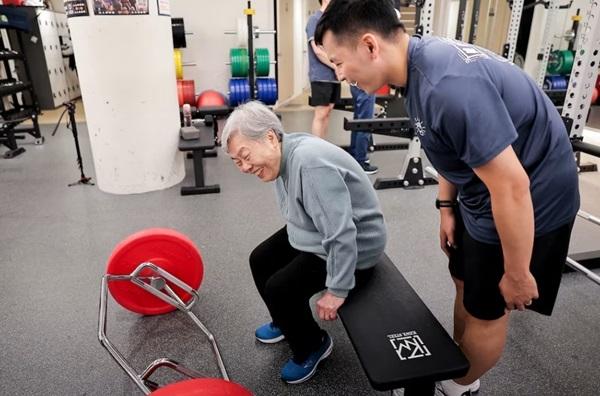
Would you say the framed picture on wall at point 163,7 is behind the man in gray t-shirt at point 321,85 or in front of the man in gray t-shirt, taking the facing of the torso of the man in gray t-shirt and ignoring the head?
behind

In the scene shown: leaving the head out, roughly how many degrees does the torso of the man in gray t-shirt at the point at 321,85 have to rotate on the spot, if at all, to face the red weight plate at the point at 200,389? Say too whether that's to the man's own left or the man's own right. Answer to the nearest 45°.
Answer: approximately 90° to the man's own right

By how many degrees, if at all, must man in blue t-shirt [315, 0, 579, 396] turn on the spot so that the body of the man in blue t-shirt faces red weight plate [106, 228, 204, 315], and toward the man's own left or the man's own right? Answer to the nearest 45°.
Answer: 0° — they already face it

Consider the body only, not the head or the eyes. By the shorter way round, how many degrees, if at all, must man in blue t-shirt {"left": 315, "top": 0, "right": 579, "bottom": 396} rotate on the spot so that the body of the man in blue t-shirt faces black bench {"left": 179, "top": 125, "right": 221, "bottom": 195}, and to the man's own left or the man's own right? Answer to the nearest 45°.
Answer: approximately 45° to the man's own right

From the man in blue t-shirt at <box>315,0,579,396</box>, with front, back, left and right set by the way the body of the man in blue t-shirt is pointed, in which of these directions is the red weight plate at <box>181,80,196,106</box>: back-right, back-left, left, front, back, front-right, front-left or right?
front-right

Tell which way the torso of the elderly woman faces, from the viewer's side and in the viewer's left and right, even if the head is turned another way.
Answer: facing the viewer and to the left of the viewer

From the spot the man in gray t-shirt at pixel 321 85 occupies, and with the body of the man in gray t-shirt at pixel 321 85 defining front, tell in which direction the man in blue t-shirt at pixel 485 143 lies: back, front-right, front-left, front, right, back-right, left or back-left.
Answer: right

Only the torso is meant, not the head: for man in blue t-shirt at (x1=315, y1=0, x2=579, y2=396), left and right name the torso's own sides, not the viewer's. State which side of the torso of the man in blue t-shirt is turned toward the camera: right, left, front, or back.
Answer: left

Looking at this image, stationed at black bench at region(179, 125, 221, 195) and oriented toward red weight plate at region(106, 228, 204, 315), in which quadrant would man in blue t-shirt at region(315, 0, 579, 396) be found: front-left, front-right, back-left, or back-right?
front-left

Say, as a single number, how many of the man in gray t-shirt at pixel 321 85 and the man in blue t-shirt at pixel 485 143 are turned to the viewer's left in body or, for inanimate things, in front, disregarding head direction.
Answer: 1

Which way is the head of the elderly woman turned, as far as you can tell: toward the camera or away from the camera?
toward the camera

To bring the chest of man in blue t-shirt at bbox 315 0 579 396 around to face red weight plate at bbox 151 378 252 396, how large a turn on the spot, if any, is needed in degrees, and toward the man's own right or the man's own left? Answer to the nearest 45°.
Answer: approximately 45° to the man's own left
